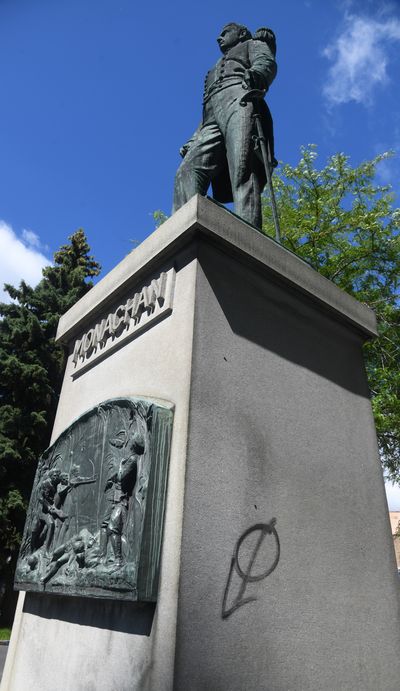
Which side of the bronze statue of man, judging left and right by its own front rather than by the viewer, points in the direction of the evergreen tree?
right

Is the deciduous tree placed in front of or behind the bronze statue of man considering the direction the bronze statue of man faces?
behind

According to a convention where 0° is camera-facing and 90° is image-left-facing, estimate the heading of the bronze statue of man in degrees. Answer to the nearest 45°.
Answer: approximately 45°
